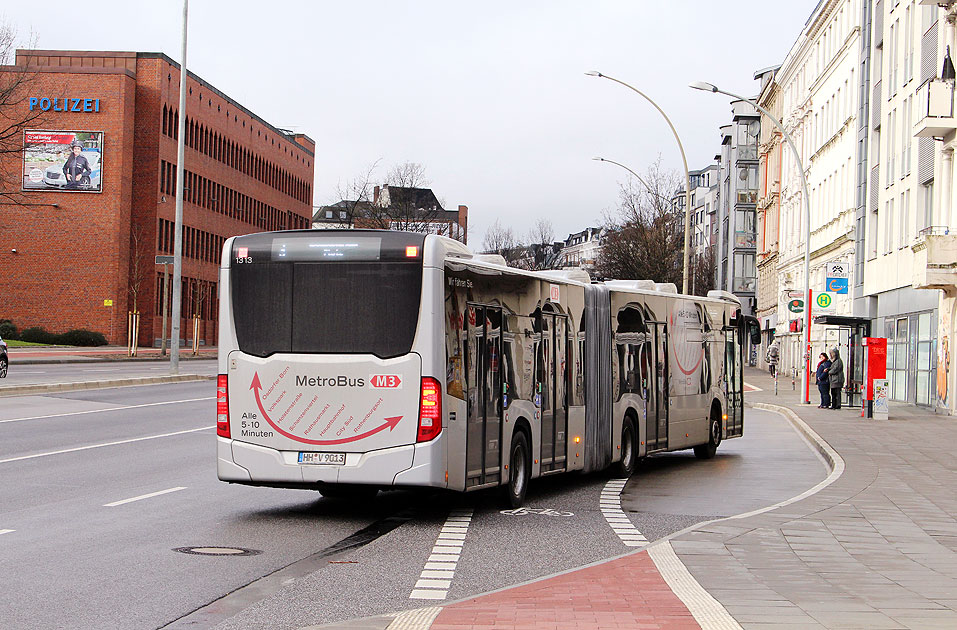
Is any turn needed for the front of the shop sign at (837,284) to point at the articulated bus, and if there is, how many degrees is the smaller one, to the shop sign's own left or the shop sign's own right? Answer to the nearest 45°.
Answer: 0° — it already faces it

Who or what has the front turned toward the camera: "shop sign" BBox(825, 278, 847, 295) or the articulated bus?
the shop sign

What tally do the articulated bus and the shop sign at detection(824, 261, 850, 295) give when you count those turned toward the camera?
1

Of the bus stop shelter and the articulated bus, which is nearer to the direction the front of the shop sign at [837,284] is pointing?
the articulated bus

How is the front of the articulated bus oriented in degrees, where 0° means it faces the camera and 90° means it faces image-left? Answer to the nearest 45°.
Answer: approximately 225°

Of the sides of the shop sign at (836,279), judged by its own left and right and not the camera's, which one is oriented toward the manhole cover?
front

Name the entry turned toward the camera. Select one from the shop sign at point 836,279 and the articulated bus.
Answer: the shop sign

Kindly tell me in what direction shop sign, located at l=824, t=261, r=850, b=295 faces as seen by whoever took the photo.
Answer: facing the viewer

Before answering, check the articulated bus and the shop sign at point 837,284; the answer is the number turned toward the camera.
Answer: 1
